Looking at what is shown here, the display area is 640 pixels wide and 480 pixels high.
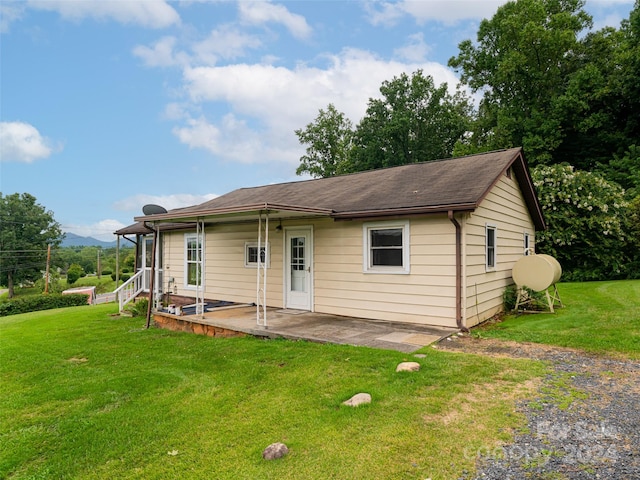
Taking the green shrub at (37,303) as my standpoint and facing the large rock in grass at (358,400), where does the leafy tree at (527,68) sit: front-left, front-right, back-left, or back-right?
front-left

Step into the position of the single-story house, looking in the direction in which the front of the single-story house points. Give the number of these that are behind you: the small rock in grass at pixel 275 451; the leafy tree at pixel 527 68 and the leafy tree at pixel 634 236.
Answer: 2

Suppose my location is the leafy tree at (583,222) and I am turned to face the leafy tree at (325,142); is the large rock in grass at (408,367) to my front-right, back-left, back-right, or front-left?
back-left

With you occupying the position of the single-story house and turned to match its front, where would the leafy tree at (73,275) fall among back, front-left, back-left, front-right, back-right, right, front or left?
right

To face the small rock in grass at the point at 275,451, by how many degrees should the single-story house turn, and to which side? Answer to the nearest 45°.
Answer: approximately 45° to its left

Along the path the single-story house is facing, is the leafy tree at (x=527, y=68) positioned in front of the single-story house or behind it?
behind

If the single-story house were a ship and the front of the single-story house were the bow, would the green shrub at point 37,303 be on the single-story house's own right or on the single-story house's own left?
on the single-story house's own right

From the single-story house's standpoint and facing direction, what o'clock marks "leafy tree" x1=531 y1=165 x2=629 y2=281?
The leafy tree is roughly at 6 o'clock from the single-story house.

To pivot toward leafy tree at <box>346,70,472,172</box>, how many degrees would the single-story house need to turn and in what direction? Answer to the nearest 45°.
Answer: approximately 135° to its right

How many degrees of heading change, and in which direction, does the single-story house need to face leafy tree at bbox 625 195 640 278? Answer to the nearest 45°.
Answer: approximately 180°

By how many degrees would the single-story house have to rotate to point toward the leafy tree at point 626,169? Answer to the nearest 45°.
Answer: approximately 180°

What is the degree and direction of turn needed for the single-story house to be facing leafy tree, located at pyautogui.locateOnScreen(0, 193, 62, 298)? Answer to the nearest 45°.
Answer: approximately 90° to its right

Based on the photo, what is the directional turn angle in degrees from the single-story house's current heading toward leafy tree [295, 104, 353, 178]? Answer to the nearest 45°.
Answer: approximately 135° to its right

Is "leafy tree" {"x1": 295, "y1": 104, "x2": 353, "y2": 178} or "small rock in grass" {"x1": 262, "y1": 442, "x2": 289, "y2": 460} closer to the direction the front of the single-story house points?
the small rock in grass

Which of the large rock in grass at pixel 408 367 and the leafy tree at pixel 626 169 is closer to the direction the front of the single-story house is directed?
the large rock in grass

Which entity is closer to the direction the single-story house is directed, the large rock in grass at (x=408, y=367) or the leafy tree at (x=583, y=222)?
the large rock in grass
